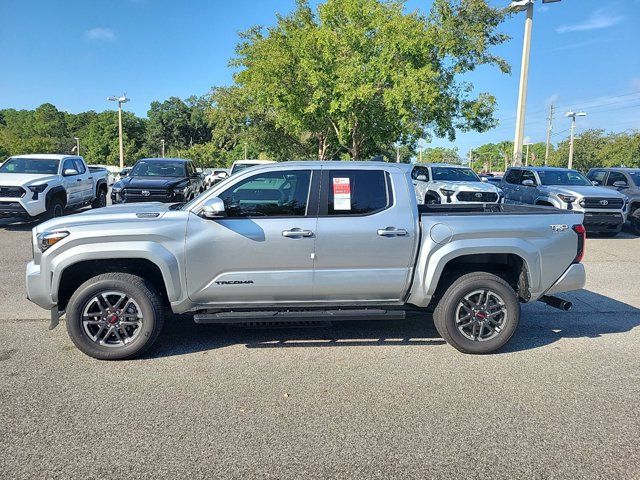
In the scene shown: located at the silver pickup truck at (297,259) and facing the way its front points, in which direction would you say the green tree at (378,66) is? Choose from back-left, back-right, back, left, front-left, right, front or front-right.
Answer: right

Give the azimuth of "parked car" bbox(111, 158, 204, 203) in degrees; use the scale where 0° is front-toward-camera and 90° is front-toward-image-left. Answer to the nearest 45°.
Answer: approximately 45°

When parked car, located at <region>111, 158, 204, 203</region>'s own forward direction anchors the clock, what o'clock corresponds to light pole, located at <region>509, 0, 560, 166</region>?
The light pole is roughly at 9 o'clock from the parked car.

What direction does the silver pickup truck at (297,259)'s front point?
to the viewer's left

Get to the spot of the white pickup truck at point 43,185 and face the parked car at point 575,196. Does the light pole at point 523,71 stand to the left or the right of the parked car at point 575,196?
left

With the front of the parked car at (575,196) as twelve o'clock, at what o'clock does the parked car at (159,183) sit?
the parked car at (159,183) is roughly at 4 o'clock from the parked car at (575,196).

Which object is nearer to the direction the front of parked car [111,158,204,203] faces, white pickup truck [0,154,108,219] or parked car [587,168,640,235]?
the white pickup truck

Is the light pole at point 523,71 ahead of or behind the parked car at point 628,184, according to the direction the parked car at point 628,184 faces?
behind

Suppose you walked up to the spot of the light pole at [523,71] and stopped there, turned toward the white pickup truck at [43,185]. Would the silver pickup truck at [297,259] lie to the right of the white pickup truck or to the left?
left

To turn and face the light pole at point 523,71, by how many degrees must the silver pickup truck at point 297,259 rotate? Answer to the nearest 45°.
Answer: approximately 135° to its right

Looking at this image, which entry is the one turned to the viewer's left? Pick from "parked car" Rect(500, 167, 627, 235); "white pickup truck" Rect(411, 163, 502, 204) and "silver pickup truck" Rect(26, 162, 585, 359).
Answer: the silver pickup truck

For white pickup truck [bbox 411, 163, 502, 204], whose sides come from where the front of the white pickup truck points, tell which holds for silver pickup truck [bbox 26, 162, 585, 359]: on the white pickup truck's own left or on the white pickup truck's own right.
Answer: on the white pickup truck's own right

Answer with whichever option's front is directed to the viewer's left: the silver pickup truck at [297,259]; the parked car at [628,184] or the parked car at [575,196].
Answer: the silver pickup truck

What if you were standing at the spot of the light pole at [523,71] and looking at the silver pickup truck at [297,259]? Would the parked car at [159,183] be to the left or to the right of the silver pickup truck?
right

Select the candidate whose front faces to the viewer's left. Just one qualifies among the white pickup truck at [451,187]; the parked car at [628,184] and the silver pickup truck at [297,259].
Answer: the silver pickup truck

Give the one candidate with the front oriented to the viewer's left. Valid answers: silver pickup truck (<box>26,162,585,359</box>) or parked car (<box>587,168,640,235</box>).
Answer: the silver pickup truck

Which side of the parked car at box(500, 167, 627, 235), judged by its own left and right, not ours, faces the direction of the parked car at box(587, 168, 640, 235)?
left

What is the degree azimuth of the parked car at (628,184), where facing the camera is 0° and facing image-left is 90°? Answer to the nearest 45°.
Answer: approximately 315°
